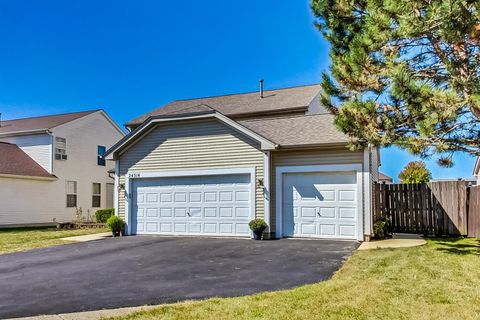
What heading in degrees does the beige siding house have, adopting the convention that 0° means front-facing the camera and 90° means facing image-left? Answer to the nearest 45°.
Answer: approximately 0°

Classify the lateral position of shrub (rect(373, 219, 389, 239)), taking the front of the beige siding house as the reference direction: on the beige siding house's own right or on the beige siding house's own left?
on the beige siding house's own left

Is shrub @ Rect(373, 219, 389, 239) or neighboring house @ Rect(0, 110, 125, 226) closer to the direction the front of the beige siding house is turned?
the shrub

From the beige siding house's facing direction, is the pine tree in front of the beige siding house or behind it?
in front

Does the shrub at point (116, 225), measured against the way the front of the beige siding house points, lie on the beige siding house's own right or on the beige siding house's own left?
on the beige siding house's own right
